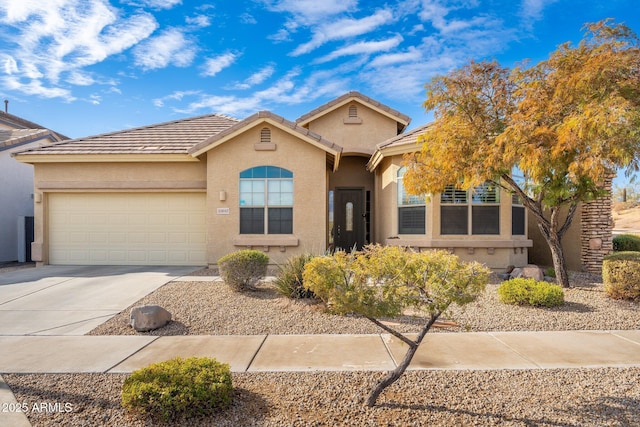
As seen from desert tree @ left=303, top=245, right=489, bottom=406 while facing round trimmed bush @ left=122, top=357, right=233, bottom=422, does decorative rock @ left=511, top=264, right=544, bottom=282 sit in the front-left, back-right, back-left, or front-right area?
back-right

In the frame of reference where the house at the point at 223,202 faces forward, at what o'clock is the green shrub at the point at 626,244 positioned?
The green shrub is roughly at 9 o'clock from the house.

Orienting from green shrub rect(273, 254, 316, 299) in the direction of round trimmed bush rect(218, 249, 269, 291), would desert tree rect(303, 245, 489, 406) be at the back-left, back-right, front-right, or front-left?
back-left

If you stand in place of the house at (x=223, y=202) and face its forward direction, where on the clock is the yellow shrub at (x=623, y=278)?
The yellow shrub is roughly at 10 o'clock from the house.

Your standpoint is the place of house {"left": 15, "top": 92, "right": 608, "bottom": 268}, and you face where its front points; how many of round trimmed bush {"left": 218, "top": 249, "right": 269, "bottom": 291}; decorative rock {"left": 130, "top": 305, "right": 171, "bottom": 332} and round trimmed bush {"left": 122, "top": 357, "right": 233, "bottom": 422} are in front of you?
3

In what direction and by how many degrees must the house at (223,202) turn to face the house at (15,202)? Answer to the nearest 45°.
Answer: approximately 135° to its right

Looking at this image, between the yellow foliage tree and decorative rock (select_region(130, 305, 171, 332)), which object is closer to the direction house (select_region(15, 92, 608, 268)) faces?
the decorative rock

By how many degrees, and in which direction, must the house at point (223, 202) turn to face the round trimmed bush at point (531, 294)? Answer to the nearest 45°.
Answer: approximately 45° to its left

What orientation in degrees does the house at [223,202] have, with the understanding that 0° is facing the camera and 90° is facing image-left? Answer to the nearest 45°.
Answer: approximately 0°

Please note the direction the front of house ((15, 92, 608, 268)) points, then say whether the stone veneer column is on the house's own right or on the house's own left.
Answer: on the house's own left
